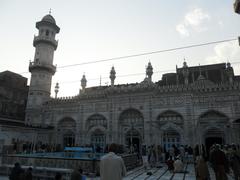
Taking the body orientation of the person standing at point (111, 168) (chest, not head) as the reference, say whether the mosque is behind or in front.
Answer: in front

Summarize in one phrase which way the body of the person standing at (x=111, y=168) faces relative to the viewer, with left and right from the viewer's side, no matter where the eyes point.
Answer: facing away from the viewer

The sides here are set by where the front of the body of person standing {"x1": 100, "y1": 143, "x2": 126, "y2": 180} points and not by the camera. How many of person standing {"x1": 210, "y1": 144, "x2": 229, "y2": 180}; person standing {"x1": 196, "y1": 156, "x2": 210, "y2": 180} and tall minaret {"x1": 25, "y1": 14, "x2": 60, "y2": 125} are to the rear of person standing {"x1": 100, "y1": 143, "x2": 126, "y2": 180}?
0

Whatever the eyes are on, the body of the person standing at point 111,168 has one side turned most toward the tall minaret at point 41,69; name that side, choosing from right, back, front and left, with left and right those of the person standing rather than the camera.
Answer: front

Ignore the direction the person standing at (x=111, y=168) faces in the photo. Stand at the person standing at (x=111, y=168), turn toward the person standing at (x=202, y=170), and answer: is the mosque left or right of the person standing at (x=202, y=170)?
left

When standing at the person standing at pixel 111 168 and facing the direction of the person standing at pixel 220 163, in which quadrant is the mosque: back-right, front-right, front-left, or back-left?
front-left

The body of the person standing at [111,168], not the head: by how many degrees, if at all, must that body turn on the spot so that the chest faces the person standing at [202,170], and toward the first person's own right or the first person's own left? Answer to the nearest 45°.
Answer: approximately 45° to the first person's own right

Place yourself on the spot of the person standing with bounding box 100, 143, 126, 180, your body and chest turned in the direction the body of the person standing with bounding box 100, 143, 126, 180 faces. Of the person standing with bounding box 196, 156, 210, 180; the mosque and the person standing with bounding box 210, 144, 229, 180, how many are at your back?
0

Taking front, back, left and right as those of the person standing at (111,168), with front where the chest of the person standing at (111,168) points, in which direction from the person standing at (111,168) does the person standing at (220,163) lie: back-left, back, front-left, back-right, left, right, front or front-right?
front-right
